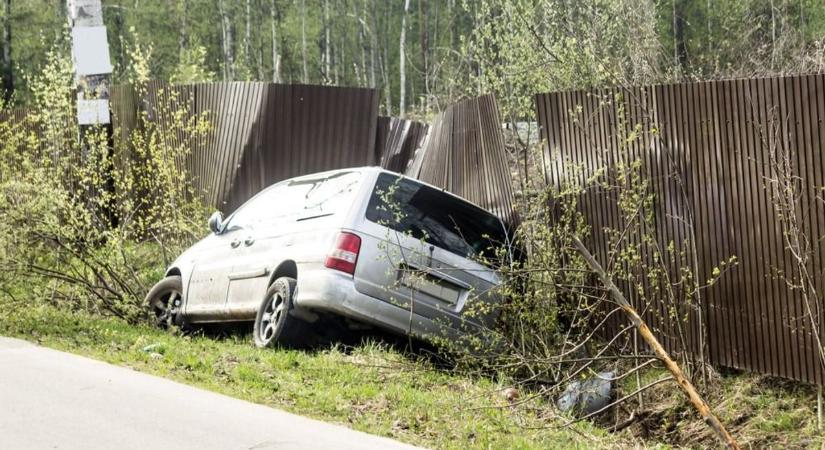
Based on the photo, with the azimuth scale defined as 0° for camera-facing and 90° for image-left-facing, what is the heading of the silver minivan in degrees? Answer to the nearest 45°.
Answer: approximately 135°

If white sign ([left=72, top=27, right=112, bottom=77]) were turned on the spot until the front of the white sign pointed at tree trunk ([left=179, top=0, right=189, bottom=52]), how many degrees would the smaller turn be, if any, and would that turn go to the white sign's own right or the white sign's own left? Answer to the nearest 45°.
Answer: approximately 180°

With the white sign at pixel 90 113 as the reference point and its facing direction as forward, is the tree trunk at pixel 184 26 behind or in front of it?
behind

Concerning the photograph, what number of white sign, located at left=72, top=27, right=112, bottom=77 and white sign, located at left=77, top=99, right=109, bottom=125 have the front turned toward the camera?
2

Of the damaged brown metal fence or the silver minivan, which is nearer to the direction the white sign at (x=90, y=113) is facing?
the silver minivan

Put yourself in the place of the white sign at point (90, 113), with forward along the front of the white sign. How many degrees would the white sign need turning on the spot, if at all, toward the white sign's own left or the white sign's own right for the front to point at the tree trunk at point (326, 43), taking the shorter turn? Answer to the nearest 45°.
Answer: approximately 180°

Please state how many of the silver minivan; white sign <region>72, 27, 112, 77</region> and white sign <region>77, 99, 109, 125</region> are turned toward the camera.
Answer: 2

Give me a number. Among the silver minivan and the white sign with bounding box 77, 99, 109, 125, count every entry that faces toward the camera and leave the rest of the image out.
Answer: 1

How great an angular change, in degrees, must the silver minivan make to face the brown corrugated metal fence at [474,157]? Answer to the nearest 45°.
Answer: approximately 90° to its right

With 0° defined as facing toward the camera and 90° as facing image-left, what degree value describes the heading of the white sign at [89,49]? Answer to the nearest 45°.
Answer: approximately 0°

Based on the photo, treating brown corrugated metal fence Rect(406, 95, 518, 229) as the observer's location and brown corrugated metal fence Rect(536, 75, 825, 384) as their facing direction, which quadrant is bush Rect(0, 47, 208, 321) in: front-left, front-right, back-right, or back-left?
back-right

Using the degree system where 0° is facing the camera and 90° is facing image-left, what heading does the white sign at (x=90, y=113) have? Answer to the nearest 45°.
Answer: approximately 0°
